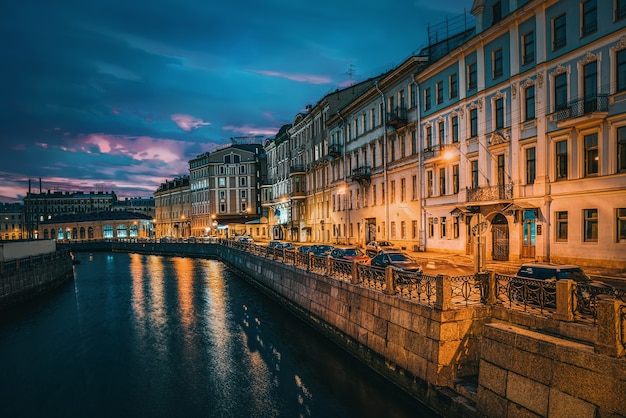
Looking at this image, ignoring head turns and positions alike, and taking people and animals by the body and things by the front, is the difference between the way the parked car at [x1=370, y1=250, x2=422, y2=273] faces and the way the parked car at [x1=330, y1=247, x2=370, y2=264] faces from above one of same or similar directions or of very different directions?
same or similar directions

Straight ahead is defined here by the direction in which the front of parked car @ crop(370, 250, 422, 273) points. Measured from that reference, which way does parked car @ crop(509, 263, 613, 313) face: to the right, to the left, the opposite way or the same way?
the same way

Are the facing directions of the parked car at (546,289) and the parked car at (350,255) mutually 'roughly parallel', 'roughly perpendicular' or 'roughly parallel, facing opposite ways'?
roughly parallel
